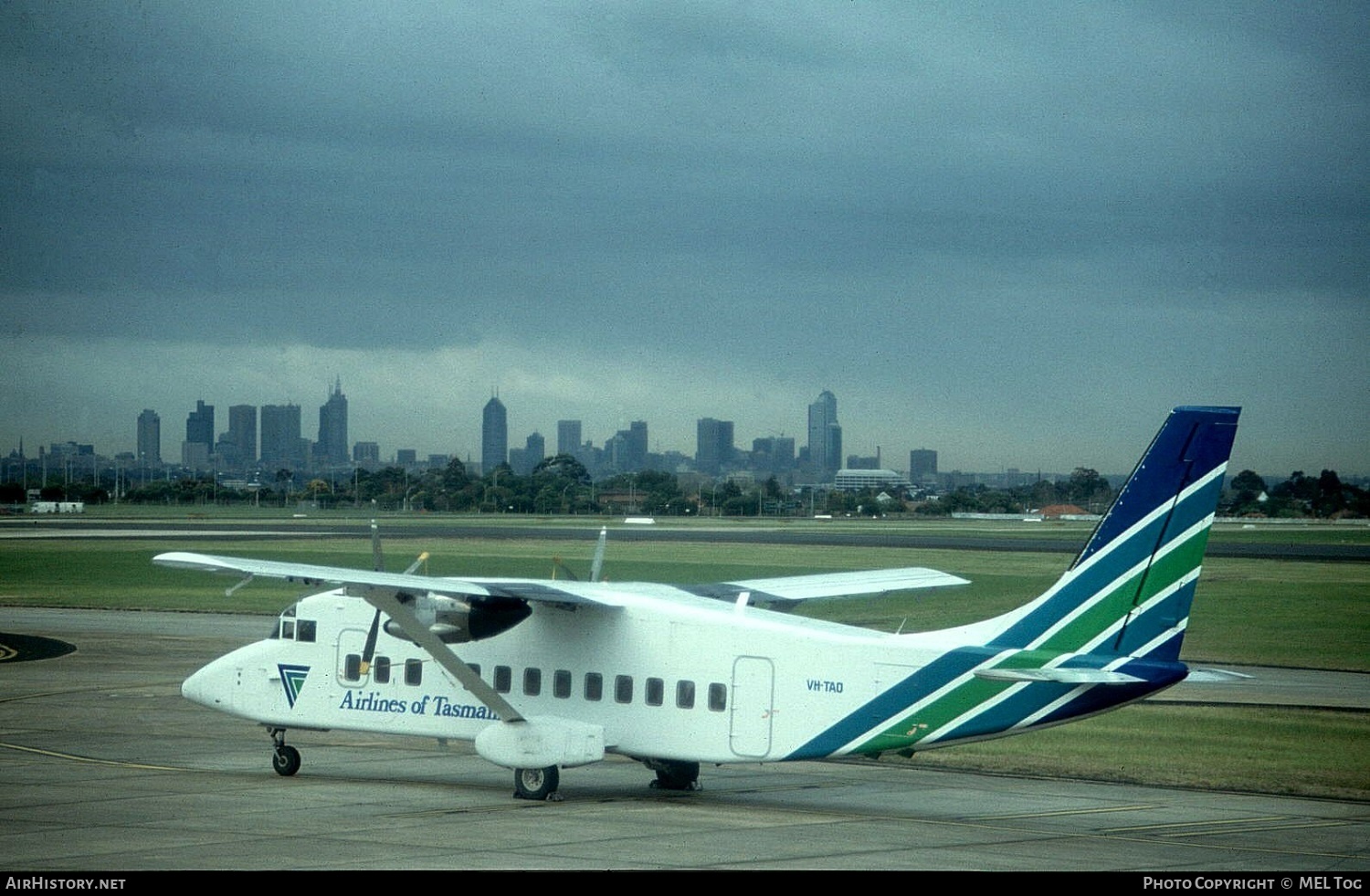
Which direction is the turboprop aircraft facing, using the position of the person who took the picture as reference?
facing away from the viewer and to the left of the viewer
